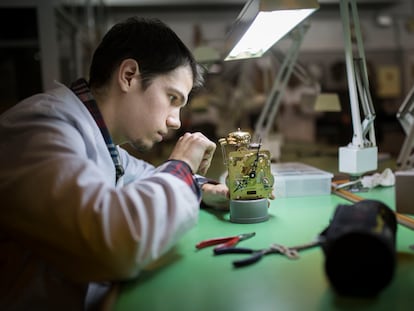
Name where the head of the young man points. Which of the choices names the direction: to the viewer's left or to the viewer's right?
to the viewer's right

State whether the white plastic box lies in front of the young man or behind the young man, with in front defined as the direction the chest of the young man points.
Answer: in front

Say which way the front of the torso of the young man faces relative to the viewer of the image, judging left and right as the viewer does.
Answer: facing to the right of the viewer
